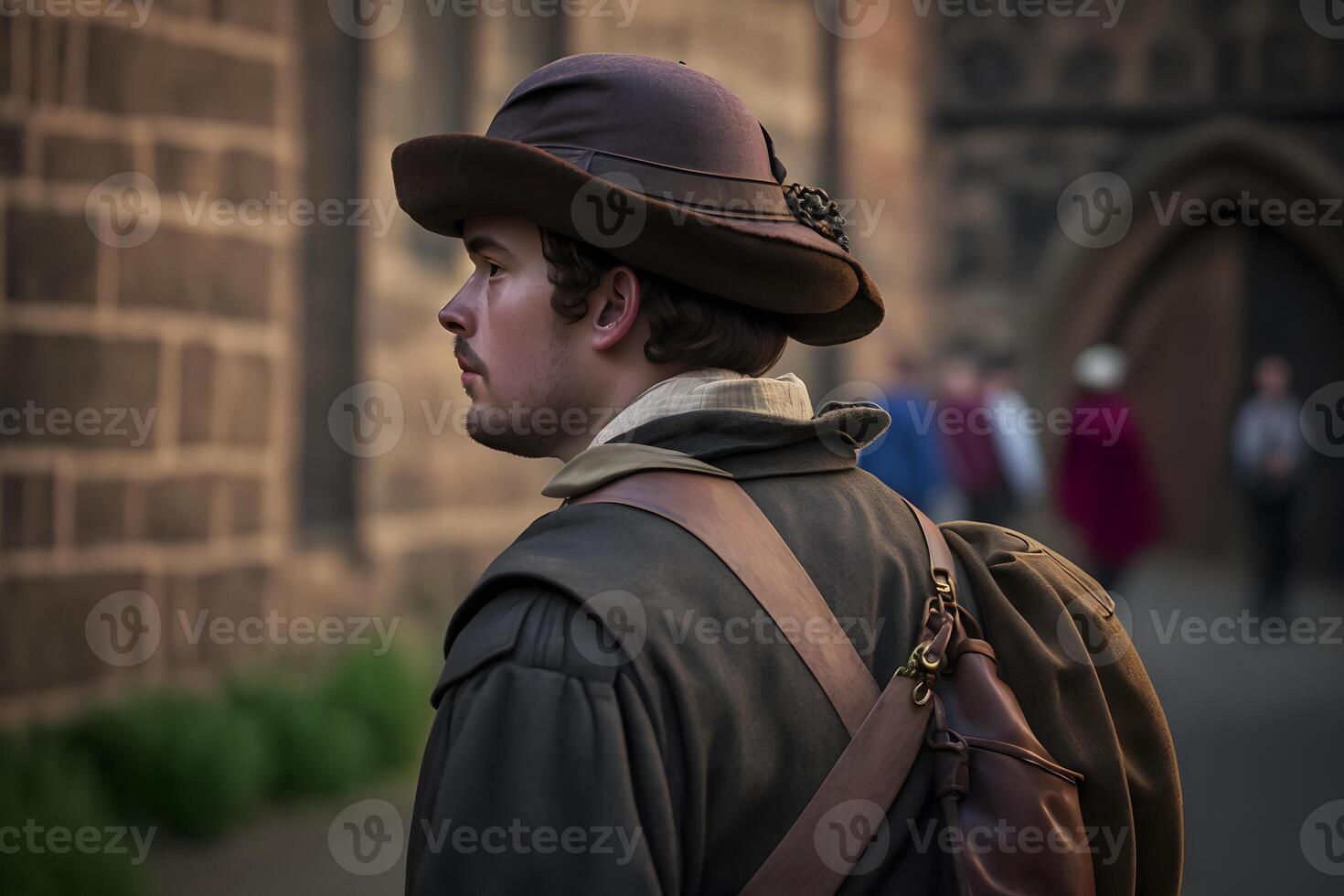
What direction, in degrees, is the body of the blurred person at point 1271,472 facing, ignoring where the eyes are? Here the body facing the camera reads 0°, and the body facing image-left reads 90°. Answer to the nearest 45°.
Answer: approximately 0°

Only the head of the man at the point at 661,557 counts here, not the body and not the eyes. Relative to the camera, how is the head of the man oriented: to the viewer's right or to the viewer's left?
to the viewer's left

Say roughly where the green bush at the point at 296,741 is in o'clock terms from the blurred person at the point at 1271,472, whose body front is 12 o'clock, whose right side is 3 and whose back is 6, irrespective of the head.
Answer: The green bush is roughly at 1 o'clock from the blurred person.

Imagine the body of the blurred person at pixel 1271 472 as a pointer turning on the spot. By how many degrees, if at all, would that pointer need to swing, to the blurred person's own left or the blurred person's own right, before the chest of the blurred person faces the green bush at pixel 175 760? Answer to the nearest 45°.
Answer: approximately 45° to the blurred person's own right

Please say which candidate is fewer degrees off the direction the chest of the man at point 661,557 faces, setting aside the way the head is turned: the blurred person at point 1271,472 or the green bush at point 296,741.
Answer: the green bush

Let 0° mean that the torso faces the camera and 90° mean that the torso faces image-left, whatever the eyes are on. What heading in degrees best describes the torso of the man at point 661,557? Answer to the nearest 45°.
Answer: approximately 135°

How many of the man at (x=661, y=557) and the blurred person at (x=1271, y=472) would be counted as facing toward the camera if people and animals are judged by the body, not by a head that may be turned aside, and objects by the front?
1

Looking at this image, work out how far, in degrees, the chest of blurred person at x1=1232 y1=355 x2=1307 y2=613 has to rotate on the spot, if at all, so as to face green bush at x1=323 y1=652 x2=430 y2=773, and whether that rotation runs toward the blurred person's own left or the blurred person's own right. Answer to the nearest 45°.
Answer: approximately 45° to the blurred person's own right

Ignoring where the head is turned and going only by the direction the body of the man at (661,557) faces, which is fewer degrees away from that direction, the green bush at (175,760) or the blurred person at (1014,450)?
the green bush

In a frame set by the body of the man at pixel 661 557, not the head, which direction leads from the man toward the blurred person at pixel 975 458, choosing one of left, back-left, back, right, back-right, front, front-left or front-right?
front-right

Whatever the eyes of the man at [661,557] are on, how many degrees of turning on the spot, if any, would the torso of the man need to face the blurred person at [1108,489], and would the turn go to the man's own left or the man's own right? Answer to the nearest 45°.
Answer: approximately 45° to the man's own right
